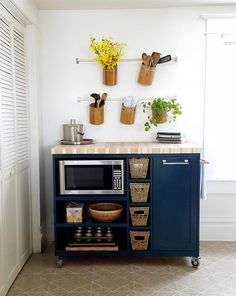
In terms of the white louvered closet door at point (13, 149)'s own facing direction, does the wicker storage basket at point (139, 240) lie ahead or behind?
ahead

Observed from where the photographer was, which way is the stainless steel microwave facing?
facing the viewer

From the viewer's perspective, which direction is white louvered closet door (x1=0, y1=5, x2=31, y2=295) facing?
to the viewer's right

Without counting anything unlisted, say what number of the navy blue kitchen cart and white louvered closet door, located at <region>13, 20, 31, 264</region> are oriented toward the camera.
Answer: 1

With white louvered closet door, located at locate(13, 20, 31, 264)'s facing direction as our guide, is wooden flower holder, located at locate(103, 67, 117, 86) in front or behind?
in front

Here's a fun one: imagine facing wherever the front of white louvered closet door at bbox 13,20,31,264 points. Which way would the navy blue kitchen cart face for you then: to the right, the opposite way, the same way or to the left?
to the right

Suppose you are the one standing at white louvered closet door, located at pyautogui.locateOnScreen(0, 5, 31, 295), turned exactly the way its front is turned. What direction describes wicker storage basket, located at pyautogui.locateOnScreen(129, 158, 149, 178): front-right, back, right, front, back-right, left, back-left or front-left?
front

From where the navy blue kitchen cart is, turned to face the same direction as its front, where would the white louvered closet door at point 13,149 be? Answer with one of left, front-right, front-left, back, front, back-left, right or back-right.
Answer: right

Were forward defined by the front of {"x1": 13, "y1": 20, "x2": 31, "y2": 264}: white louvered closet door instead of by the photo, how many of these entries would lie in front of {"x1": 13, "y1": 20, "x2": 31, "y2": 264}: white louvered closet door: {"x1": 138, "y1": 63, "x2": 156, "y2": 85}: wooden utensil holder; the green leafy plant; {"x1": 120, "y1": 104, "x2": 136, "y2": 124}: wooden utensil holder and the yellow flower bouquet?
4

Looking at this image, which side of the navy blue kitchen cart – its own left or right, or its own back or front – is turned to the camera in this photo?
front

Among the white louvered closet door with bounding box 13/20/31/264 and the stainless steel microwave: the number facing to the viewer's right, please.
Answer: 1

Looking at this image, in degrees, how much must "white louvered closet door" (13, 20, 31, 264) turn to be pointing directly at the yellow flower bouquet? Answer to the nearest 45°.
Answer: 0° — it already faces it

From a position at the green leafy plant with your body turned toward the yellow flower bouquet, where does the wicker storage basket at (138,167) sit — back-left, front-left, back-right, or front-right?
front-left

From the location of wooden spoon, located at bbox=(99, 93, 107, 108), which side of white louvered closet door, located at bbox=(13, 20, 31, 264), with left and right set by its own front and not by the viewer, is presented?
front
